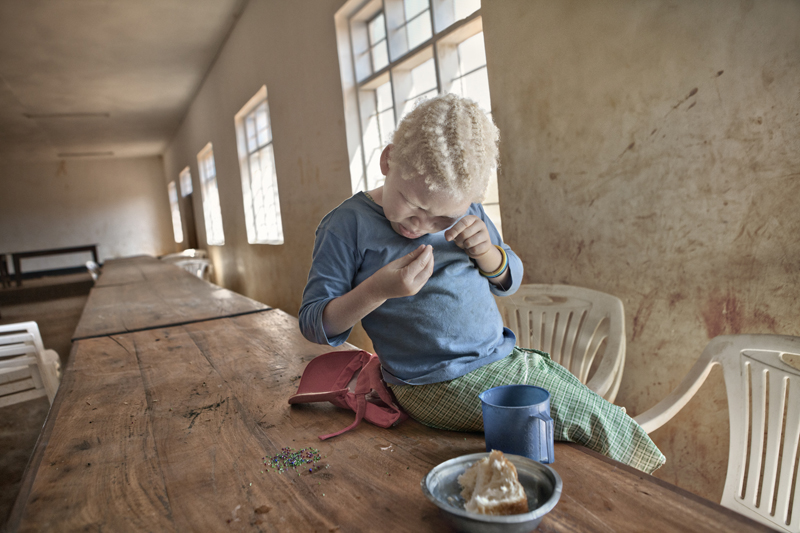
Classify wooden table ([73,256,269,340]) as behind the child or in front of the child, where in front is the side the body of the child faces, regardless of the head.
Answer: behind

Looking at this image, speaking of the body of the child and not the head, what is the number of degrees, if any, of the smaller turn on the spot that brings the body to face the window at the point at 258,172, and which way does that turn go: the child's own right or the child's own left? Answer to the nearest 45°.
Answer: approximately 180°

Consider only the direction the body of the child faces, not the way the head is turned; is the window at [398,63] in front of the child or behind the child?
behind

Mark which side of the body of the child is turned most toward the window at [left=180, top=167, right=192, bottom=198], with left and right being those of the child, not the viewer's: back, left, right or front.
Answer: back

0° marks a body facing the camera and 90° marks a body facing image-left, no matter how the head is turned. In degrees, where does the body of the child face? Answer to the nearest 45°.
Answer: approximately 315°

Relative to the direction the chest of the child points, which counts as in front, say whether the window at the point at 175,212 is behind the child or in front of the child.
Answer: behind
